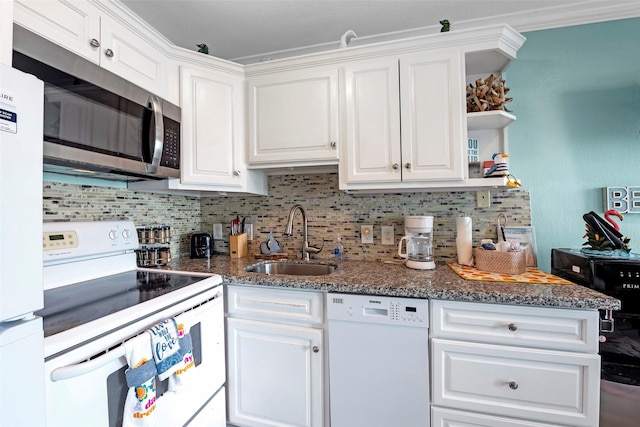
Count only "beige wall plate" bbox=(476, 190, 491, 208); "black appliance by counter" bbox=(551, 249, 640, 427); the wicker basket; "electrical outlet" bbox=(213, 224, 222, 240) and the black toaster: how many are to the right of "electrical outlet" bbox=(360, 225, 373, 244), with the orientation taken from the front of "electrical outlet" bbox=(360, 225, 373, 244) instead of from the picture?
2

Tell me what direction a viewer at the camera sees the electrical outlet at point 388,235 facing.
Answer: facing the viewer

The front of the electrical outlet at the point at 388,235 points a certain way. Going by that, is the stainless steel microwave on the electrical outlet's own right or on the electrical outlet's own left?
on the electrical outlet's own right

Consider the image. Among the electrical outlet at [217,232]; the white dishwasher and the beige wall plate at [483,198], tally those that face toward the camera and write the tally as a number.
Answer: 3

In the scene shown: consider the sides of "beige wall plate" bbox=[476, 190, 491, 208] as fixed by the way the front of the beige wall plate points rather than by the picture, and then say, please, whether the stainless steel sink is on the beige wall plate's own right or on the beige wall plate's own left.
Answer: on the beige wall plate's own right

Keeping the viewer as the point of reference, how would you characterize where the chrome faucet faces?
facing the viewer and to the left of the viewer

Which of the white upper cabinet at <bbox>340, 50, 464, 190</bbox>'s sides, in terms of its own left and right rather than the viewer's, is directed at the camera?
front

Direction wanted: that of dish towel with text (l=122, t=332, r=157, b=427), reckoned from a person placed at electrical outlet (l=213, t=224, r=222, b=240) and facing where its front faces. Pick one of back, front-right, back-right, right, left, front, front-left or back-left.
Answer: front

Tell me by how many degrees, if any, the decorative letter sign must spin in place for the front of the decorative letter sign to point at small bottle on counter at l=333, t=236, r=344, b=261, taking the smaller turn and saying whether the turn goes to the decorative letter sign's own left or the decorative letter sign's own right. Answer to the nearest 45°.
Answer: approximately 45° to the decorative letter sign's own right

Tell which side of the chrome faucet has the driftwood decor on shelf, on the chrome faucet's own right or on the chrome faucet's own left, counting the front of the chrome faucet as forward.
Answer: on the chrome faucet's own left

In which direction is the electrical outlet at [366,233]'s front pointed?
toward the camera

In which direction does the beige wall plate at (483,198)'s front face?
toward the camera
